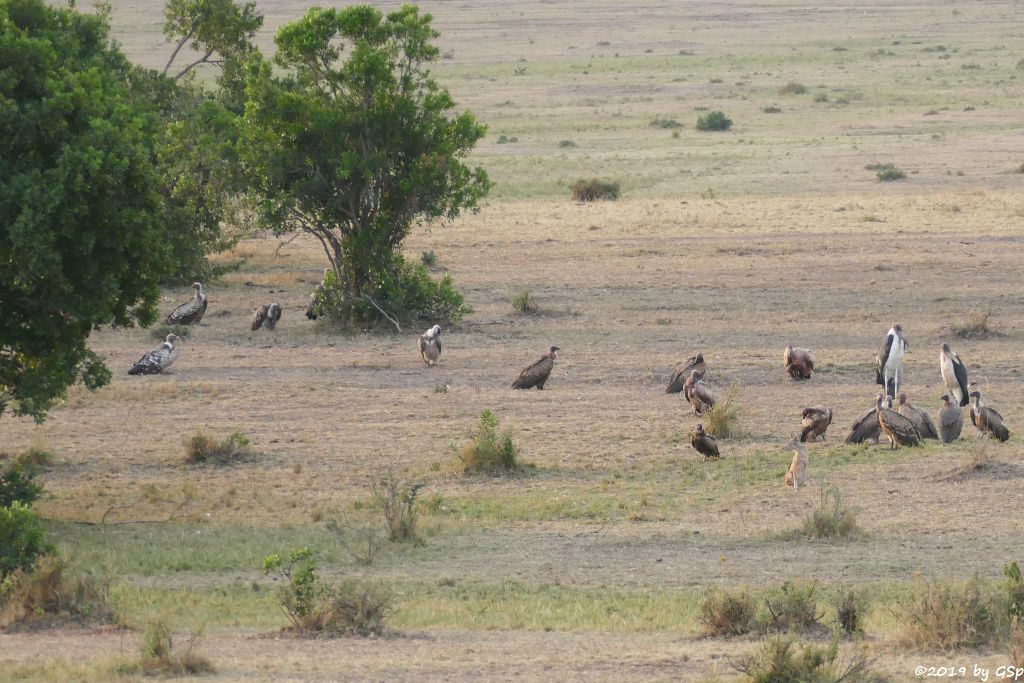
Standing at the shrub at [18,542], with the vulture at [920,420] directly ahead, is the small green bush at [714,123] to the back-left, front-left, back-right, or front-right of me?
front-left

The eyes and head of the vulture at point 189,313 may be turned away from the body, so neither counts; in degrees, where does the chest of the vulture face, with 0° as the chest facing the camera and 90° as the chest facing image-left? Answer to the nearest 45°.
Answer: approximately 270°

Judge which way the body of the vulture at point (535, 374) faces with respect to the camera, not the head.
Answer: to the viewer's right

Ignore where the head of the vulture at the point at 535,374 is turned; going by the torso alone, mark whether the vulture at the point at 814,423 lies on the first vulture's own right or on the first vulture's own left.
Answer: on the first vulture's own right

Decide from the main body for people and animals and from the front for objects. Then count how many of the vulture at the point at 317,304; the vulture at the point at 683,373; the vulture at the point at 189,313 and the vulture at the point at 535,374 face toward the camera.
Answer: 0

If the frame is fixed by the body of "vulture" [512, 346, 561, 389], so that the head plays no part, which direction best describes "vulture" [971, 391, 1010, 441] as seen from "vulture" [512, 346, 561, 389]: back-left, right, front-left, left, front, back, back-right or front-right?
front-right

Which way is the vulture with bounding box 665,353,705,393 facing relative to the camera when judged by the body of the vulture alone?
to the viewer's right

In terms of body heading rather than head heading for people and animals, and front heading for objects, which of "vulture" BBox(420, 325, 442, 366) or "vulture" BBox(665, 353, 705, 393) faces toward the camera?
"vulture" BBox(420, 325, 442, 366)

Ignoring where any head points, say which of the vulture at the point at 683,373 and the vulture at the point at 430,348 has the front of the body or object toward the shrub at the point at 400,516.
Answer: the vulture at the point at 430,348

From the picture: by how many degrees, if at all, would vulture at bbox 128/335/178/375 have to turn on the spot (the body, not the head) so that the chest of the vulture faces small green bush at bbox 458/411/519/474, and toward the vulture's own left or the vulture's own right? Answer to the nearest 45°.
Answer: approximately 45° to the vulture's own right

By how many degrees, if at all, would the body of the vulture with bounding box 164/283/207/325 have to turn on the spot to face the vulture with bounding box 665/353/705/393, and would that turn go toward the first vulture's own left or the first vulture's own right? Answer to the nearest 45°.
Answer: approximately 45° to the first vulture's own right

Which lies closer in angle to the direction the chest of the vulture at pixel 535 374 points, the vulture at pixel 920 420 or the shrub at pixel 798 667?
the vulture

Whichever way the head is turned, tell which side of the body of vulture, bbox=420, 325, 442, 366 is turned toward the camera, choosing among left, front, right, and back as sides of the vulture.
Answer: front

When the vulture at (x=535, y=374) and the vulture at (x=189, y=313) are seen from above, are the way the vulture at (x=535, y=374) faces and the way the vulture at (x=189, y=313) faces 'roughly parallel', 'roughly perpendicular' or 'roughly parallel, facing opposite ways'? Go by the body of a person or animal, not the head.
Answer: roughly parallel

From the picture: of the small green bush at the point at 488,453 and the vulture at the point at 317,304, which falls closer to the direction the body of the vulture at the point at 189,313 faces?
the vulture
